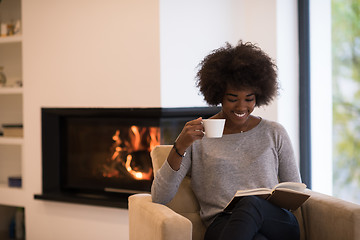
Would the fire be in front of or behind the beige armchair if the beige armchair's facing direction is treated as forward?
behind

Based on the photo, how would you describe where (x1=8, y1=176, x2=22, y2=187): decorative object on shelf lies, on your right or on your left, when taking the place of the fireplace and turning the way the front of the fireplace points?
on your right

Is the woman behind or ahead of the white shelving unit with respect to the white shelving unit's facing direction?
ahead

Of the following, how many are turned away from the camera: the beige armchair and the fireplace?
0

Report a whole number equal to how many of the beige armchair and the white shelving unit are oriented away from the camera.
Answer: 0

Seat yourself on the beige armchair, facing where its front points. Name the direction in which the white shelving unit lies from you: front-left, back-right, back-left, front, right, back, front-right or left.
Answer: back

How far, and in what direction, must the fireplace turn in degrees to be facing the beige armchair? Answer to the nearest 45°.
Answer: approximately 45° to its left

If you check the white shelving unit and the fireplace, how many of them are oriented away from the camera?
0

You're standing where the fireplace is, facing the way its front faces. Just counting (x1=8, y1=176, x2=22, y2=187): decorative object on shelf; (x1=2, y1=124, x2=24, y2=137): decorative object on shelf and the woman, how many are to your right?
2

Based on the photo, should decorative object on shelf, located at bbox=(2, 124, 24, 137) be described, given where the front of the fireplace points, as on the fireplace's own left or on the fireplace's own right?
on the fireplace's own right

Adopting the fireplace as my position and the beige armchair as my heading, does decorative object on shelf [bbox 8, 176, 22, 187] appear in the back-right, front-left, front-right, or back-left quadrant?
back-right

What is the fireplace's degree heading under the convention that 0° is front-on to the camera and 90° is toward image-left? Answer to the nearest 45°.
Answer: approximately 45°

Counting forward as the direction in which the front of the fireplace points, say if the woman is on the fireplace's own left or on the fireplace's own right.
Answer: on the fireplace's own left
